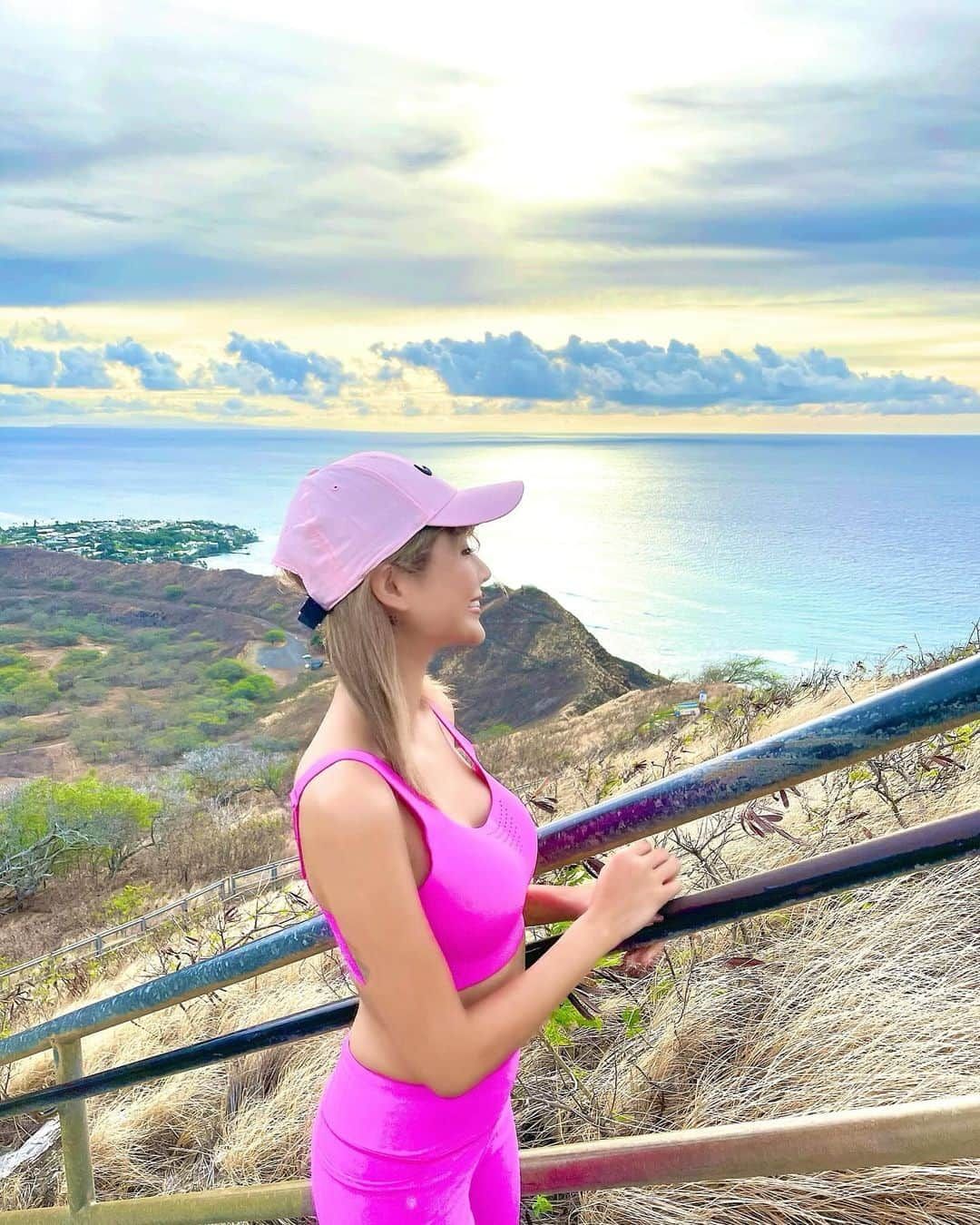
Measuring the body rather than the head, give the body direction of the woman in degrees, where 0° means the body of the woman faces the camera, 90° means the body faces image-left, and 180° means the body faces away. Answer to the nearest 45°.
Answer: approximately 270°

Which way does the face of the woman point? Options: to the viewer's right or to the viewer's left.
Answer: to the viewer's right
